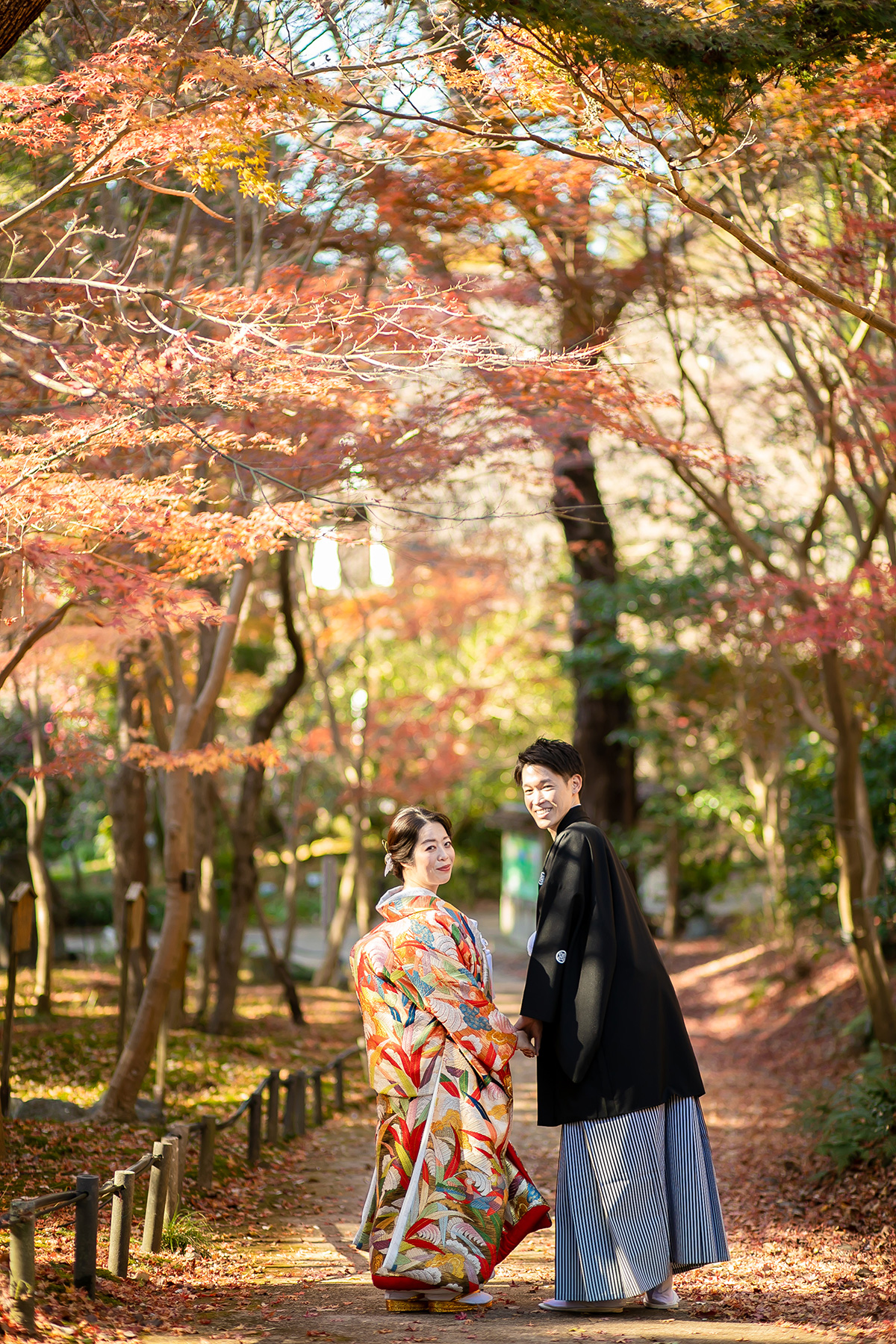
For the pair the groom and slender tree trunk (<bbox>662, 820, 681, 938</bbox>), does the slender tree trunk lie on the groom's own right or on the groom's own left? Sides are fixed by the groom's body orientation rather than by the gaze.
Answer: on the groom's own right

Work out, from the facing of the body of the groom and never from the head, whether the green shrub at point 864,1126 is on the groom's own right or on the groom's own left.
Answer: on the groom's own right
